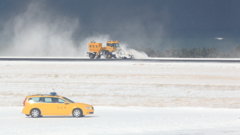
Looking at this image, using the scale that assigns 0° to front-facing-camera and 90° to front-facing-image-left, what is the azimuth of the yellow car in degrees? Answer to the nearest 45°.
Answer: approximately 270°
